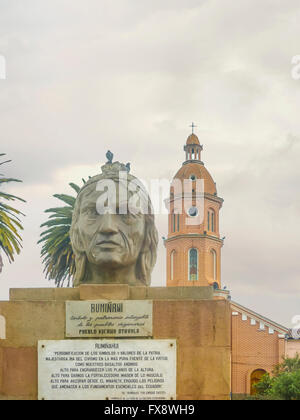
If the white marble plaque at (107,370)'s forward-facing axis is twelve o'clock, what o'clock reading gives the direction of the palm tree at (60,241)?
The palm tree is roughly at 6 o'clock from the white marble plaque.

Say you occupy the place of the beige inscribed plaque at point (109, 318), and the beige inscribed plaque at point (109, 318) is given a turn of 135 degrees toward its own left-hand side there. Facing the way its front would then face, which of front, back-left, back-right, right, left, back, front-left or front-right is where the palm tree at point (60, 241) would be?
front-left

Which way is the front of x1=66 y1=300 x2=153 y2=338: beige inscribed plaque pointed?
toward the camera

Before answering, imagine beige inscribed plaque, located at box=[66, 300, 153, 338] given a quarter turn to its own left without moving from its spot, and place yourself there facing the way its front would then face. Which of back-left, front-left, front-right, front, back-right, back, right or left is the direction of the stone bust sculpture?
left

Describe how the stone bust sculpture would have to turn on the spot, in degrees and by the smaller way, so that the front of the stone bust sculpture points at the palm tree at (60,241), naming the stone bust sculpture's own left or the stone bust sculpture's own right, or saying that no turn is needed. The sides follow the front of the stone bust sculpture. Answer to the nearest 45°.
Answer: approximately 180°

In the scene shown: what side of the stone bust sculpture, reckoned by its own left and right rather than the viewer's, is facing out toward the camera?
front
